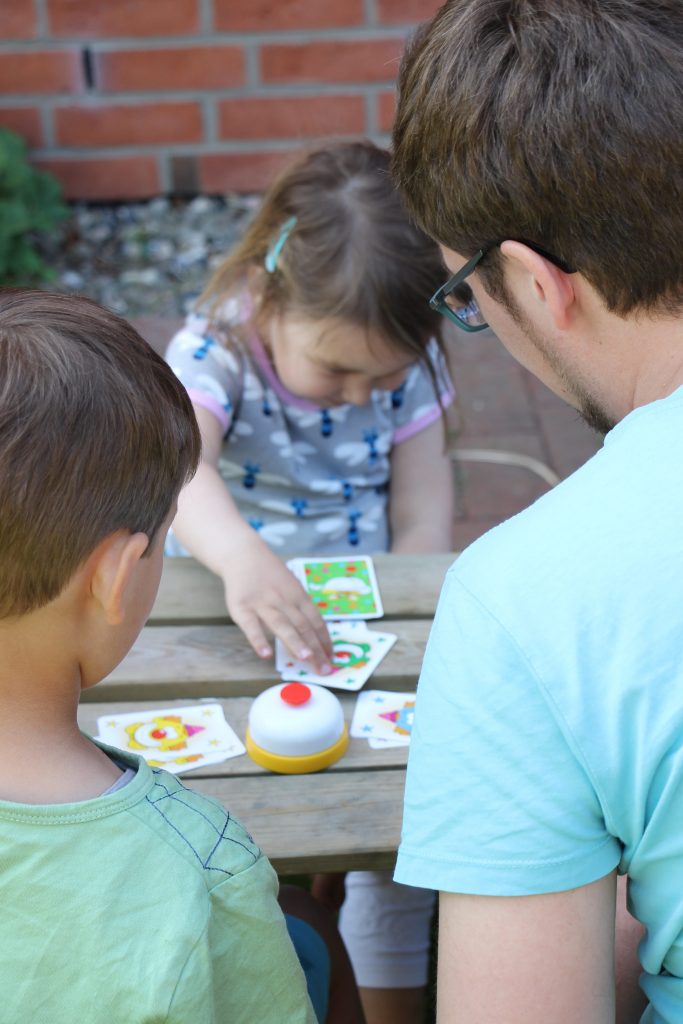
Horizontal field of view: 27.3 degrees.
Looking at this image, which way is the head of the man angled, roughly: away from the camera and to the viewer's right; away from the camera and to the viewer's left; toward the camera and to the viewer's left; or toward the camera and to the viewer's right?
away from the camera and to the viewer's left

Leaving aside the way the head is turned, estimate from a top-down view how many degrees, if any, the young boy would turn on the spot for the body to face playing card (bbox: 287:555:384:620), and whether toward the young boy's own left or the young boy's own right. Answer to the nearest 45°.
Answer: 0° — they already face it

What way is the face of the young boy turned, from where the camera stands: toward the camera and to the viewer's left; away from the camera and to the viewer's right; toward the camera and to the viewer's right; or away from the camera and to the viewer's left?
away from the camera and to the viewer's right

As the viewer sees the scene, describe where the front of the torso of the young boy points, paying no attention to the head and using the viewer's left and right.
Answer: facing away from the viewer and to the right of the viewer

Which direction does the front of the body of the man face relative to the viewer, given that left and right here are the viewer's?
facing away from the viewer and to the left of the viewer

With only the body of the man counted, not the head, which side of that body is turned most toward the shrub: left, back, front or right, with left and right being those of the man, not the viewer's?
front

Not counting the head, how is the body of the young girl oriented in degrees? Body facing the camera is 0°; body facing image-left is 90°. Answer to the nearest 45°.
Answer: approximately 0°

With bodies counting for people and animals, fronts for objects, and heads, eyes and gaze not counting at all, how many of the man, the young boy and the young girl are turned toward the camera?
1
